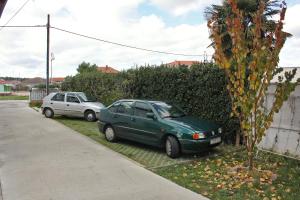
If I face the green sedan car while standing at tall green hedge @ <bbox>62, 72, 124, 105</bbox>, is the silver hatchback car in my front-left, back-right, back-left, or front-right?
front-right

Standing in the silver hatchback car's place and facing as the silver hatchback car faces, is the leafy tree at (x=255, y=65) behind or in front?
in front

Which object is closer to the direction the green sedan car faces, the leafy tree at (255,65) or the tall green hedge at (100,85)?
the leafy tree

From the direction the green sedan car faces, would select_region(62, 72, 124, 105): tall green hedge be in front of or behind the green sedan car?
behind

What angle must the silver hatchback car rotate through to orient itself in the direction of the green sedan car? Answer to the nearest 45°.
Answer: approximately 45° to its right

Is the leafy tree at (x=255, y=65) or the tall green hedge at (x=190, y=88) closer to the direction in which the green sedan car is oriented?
the leafy tree

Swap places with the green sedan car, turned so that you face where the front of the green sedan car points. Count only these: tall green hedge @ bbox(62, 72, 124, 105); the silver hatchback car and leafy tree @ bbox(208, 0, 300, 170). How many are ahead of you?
1

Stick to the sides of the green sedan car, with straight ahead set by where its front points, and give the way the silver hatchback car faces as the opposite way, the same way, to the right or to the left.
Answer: the same way

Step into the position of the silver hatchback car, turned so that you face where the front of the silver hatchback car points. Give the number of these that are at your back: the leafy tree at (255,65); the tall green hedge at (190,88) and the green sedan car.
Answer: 0

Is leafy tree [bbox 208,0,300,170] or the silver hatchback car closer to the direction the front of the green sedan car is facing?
the leafy tree

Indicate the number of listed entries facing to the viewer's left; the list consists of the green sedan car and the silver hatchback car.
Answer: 0

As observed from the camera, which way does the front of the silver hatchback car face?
facing the viewer and to the right of the viewer

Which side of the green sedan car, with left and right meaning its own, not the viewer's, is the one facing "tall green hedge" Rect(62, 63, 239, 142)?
left

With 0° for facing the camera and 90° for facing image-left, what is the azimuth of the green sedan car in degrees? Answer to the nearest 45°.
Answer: approximately 315°

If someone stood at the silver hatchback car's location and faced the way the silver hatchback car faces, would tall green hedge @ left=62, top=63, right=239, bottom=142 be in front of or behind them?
in front

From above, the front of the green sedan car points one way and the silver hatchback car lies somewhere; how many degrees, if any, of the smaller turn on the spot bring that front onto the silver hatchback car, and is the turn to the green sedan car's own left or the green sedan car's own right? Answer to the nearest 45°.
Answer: approximately 180°
